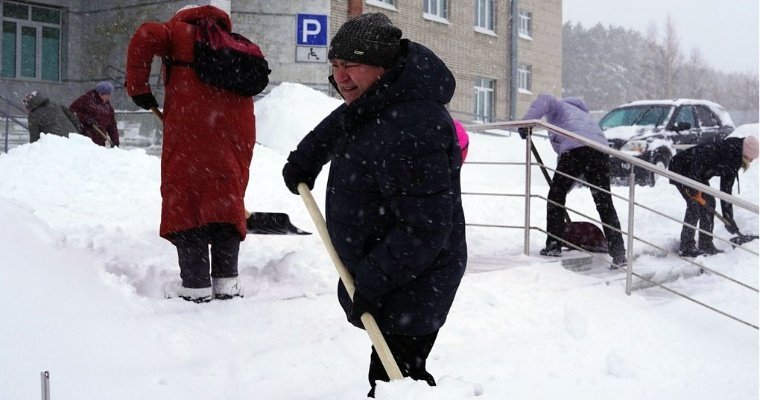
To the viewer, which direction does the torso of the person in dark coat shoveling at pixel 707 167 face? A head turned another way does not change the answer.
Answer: to the viewer's right

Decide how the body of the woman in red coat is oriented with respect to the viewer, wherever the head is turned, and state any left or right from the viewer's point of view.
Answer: facing away from the viewer

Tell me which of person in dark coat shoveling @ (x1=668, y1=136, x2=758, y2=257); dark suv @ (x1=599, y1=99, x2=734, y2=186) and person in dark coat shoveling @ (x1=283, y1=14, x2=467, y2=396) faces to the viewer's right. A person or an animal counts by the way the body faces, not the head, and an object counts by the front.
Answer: person in dark coat shoveling @ (x1=668, y1=136, x2=758, y2=257)

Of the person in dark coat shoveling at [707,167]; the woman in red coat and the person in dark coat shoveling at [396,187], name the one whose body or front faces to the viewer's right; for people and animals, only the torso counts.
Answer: the person in dark coat shoveling at [707,167]

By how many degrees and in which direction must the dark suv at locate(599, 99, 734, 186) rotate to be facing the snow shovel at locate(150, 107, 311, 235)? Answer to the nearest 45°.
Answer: approximately 45° to its left

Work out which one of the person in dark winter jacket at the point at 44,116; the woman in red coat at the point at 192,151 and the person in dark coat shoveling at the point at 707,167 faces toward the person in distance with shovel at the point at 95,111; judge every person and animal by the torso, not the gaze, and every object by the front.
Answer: the woman in red coat

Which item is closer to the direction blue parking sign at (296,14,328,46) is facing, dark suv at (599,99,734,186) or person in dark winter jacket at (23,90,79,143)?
the person in dark winter jacket

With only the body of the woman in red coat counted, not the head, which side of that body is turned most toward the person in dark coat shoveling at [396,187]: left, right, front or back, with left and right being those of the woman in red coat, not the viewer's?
back

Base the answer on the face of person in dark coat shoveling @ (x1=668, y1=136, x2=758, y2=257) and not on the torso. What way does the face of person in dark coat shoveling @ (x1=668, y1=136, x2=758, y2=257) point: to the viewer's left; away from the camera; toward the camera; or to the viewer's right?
to the viewer's right
